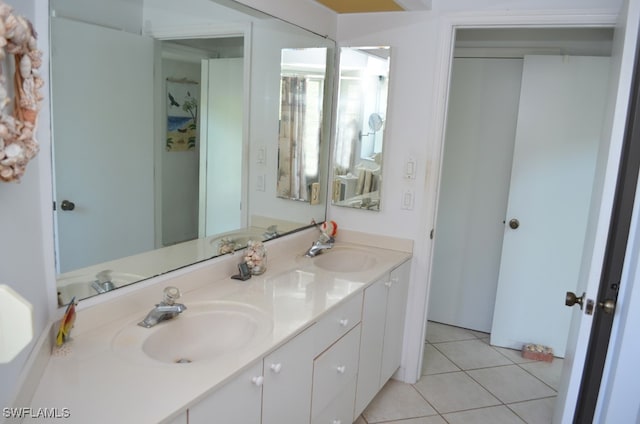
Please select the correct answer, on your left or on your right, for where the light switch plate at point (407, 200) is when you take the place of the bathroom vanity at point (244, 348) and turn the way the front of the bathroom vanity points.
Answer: on your left

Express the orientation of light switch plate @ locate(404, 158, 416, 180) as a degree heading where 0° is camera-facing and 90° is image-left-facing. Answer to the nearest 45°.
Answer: approximately 0°

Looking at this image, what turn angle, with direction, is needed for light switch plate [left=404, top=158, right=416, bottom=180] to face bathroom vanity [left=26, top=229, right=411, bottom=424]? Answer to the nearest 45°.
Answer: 0° — it already faces it

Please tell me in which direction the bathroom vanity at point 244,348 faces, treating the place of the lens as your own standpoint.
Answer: facing the viewer and to the right of the viewer

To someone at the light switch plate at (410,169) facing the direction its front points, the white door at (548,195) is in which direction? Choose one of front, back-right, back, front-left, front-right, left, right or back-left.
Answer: back-left

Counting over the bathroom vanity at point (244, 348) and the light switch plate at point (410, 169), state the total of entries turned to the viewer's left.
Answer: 0

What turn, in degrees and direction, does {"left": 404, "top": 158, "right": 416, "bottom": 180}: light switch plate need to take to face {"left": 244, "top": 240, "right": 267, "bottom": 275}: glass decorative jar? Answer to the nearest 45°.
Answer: approximately 45° to its right

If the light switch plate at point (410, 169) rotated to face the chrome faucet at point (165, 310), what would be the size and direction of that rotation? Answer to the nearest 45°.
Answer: approximately 45° to its right

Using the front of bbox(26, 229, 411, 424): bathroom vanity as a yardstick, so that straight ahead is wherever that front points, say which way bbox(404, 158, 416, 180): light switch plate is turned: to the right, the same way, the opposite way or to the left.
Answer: to the right
